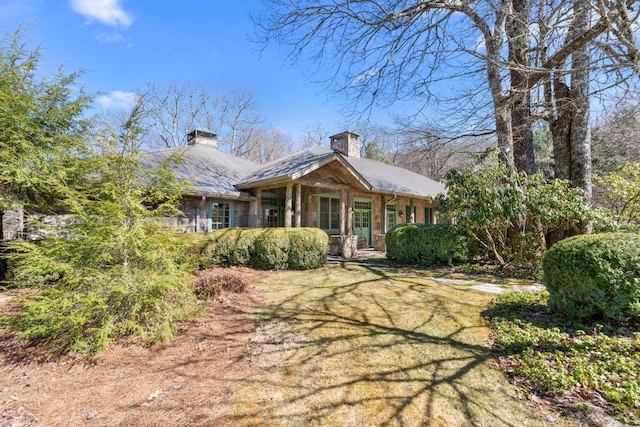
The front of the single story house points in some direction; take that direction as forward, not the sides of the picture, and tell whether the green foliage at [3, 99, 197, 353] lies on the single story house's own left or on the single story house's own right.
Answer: on the single story house's own right

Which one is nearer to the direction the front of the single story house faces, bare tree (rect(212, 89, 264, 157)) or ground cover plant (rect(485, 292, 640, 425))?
the ground cover plant

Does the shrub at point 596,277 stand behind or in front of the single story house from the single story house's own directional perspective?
in front

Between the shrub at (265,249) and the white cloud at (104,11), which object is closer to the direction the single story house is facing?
the shrub

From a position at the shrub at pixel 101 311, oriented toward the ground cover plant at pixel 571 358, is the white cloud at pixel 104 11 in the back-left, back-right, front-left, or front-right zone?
back-left

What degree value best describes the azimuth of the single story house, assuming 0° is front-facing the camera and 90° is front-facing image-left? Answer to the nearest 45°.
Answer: approximately 315°

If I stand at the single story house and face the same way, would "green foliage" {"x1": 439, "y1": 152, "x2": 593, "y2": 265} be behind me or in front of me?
in front

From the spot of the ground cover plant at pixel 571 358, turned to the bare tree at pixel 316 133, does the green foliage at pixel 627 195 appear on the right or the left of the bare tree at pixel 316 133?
right

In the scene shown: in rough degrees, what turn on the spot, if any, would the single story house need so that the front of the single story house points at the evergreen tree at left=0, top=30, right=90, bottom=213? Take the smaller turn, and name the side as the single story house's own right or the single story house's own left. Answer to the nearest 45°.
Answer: approximately 90° to the single story house's own right

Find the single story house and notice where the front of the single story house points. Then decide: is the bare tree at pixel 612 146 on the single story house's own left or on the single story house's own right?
on the single story house's own left

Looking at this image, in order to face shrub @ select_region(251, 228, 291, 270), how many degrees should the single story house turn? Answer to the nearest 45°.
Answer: approximately 45° to its right

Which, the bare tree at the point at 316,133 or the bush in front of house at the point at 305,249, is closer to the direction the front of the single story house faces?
the bush in front of house

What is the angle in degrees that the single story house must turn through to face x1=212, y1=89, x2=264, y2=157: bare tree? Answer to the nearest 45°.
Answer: approximately 135° to its left
